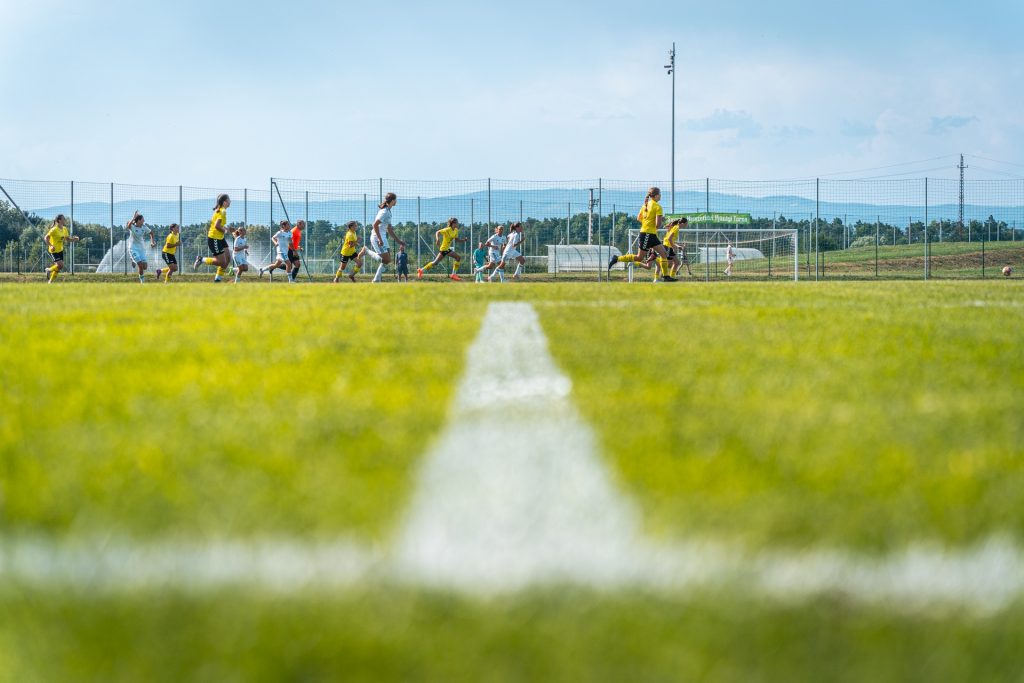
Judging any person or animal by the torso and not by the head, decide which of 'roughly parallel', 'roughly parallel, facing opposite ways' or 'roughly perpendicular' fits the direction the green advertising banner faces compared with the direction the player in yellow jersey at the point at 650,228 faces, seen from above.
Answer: roughly perpendicular

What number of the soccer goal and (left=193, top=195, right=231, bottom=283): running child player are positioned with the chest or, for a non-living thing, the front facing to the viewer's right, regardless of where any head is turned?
1

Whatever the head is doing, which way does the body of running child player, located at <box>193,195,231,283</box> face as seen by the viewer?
to the viewer's right

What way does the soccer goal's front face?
toward the camera

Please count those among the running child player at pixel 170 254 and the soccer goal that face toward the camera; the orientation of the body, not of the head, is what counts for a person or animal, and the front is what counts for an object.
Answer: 1

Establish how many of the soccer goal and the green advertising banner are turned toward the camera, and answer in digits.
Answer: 2

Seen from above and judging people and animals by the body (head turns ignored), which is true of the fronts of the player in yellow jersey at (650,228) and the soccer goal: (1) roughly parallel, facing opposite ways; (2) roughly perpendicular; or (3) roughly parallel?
roughly perpendicular

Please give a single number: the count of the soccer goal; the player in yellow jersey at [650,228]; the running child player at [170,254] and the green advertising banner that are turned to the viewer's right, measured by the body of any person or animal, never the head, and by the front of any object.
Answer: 2

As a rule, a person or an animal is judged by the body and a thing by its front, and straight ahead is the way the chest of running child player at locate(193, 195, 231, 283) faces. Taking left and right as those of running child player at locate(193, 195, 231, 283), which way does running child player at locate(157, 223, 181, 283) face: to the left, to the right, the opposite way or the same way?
the same way

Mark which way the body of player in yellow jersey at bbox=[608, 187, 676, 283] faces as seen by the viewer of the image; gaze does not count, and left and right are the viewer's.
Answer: facing to the right of the viewer

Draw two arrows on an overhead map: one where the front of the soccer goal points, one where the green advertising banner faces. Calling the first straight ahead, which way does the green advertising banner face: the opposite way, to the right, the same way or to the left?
the same way

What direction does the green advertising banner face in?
toward the camera

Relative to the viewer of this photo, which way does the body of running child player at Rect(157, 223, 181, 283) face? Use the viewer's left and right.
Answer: facing to the right of the viewer

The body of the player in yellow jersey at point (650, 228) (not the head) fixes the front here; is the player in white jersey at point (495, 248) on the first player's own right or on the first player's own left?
on the first player's own left
